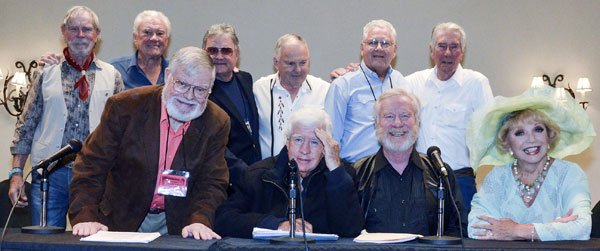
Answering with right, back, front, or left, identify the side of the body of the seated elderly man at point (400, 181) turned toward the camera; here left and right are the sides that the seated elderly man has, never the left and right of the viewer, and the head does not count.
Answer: front

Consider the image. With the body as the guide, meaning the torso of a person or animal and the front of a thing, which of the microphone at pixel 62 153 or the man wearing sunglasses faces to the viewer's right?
the microphone

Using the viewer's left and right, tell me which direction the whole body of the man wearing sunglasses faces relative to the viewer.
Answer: facing the viewer

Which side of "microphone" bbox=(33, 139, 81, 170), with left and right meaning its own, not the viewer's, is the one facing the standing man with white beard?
left

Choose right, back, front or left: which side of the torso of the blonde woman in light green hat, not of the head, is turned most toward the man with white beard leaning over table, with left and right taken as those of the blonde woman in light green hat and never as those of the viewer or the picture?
right

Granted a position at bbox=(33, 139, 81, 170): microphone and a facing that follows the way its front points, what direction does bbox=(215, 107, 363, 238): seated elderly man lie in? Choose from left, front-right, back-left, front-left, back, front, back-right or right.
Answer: front

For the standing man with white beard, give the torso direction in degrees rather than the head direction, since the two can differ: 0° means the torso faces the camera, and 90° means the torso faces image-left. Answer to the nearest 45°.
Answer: approximately 0°

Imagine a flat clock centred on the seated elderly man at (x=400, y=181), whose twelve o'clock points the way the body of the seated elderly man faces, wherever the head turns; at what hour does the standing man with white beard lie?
The standing man with white beard is roughly at 3 o'clock from the seated elderly man.

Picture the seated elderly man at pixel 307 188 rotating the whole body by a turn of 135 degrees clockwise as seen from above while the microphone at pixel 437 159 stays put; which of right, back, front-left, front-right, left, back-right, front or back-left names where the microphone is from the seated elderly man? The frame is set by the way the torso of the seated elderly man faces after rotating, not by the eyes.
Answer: back
